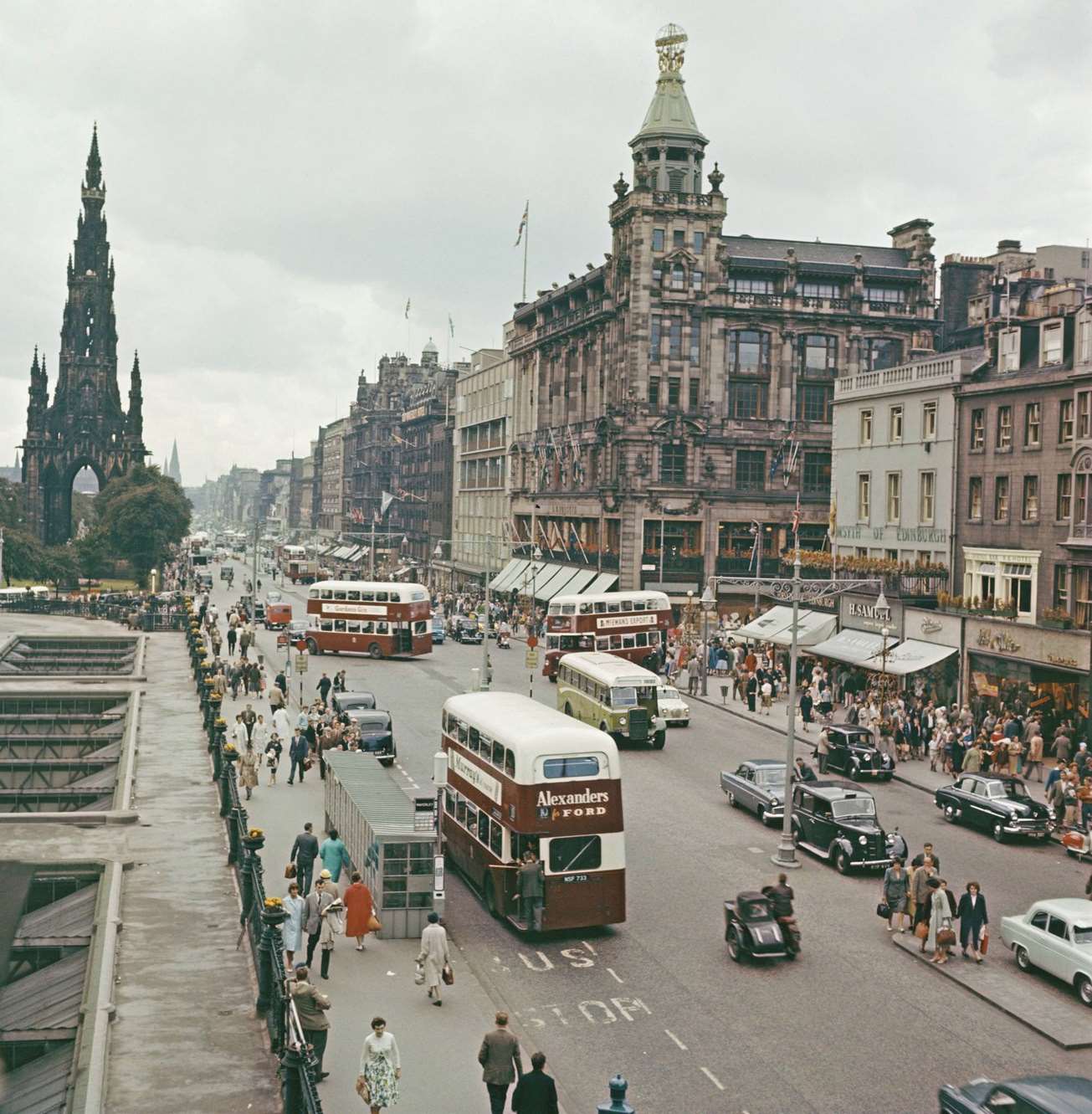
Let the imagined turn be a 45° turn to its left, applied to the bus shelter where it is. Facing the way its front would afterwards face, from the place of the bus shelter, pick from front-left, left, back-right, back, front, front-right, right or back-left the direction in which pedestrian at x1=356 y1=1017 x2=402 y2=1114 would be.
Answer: back-right

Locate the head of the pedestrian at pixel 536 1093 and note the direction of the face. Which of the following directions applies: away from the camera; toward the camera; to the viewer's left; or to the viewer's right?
away from the camera

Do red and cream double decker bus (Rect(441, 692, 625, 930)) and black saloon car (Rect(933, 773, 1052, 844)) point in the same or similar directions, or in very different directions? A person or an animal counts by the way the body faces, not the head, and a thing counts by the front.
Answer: very different directions

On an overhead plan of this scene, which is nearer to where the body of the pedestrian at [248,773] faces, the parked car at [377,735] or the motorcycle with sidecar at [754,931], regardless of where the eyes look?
the motorcycle with sidecar

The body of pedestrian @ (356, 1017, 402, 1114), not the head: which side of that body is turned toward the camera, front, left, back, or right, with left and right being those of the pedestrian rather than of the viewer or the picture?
front

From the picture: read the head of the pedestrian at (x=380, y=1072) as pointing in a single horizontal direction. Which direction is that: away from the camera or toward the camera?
toward the camera

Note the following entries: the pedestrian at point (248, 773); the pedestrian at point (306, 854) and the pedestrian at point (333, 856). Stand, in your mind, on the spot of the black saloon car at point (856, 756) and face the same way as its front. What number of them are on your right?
3

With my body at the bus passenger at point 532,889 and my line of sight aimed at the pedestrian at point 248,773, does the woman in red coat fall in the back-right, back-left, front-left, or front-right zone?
front-left

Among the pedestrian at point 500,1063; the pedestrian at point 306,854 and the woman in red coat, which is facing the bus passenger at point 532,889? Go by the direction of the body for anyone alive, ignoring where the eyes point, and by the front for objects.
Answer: the pedestrian at point 500,1063

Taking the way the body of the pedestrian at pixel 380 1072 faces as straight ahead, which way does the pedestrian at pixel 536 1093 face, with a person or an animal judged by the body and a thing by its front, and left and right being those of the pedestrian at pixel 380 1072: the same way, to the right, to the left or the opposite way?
the opposite way

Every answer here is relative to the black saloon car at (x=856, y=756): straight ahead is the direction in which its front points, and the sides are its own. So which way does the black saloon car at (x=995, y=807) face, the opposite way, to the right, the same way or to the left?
the same way

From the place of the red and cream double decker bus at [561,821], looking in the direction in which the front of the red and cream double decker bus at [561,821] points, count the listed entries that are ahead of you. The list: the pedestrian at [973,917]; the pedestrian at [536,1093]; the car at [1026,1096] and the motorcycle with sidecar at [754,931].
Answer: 0

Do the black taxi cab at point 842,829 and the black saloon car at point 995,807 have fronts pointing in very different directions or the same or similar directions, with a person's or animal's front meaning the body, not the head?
same or similar directions

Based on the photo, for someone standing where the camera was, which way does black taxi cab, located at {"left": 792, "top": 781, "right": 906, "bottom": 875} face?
facing the viewer and to the right of the viewer

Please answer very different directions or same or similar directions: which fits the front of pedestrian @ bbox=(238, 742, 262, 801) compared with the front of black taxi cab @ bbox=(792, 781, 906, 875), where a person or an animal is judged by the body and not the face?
same or similar directions

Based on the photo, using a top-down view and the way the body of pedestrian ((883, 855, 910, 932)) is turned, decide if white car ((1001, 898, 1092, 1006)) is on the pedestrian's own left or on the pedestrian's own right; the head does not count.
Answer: on the pedestrian's own left

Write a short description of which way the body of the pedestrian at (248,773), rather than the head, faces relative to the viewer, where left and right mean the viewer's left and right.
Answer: facing the viewer

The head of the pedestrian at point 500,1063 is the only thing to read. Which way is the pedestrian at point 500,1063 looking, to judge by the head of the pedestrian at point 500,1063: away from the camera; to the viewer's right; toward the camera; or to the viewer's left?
away from the camera

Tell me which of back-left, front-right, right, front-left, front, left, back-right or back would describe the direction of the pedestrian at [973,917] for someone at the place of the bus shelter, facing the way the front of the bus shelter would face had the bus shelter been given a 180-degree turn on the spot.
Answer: back
